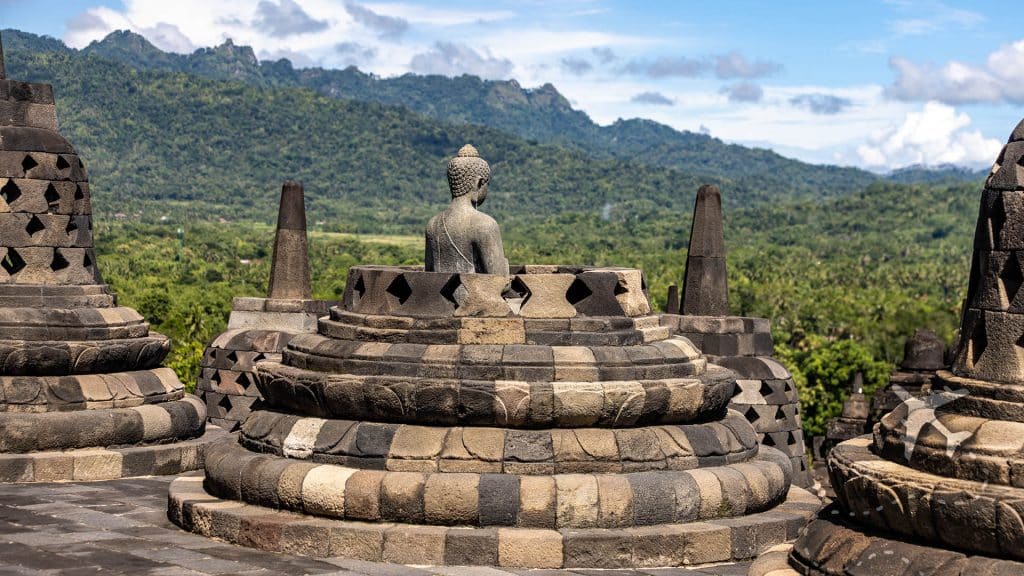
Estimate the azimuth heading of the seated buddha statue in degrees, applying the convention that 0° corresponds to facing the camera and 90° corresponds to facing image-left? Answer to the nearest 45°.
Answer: approximately 225°

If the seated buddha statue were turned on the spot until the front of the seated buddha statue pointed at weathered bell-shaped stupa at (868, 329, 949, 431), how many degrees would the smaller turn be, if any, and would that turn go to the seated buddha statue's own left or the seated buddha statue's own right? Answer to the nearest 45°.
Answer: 0° — it already faces it

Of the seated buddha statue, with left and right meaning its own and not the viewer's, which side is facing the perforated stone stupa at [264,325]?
left

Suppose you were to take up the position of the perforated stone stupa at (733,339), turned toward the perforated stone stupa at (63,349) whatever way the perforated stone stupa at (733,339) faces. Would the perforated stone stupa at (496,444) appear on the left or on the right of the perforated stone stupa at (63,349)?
left
